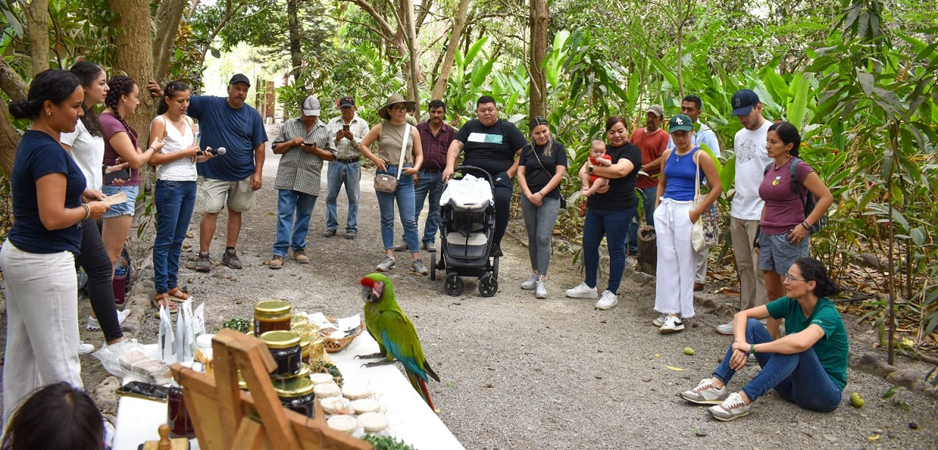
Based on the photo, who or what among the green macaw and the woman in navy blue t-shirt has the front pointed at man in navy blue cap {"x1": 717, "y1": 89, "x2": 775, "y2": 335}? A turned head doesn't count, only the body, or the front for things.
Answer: the woman in navy blue t-shirt

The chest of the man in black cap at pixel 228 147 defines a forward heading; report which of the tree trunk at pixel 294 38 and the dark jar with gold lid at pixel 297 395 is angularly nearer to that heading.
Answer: the dark jar with gold lid

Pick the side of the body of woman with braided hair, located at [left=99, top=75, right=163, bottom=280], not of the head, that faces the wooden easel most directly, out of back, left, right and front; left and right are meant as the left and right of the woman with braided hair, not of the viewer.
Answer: right

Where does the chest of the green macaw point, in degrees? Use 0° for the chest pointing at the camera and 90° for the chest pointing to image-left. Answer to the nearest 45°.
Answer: approximately 90°

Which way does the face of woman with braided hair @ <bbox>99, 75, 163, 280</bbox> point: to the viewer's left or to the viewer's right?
to the viewer's right

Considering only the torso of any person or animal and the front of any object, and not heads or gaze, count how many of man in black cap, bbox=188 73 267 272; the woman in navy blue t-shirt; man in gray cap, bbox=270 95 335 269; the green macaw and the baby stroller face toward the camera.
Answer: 3

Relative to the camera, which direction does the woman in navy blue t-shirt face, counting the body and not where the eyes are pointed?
to the viewer's right

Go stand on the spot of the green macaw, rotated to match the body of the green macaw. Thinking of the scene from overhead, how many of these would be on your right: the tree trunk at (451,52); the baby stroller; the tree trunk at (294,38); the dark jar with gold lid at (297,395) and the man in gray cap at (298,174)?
4

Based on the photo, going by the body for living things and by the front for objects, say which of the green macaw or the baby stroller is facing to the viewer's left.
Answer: the green macaw

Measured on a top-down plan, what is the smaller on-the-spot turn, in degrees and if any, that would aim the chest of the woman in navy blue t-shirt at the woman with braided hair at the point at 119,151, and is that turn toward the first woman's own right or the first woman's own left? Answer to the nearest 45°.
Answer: approximately 90° to the first woman's own left

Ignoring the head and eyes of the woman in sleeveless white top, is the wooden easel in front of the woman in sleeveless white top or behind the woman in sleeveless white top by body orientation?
in front

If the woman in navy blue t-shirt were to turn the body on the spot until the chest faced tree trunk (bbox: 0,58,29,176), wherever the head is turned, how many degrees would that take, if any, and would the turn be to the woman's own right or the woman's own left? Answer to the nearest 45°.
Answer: approximately 90° to the woman's own left

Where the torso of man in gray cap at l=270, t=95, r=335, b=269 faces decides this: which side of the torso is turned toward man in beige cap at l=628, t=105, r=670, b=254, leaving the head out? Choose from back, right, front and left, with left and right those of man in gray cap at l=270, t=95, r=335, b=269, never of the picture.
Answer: left

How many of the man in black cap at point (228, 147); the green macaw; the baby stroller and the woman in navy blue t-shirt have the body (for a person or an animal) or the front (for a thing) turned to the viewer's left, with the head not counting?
1

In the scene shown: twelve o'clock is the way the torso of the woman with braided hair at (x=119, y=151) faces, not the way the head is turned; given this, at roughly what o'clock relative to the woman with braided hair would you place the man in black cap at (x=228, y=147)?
The man in black cap is roughly at 10 o'clock from the woman with braided hair.

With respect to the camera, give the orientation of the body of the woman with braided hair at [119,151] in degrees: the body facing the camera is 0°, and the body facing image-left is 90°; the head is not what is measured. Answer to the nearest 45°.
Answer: approximately 270°

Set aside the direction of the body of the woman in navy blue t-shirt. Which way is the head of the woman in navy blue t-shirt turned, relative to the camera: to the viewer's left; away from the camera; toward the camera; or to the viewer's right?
to the viewer's right

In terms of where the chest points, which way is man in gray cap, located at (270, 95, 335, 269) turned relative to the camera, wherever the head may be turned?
toward the camera

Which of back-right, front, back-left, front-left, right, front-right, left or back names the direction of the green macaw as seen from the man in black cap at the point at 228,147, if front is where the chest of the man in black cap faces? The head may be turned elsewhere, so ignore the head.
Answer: front

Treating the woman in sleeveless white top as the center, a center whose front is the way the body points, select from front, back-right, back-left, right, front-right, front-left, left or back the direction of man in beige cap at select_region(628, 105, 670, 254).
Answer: front-left

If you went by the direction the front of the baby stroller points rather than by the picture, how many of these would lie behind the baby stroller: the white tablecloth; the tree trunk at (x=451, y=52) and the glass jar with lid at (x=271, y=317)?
1
